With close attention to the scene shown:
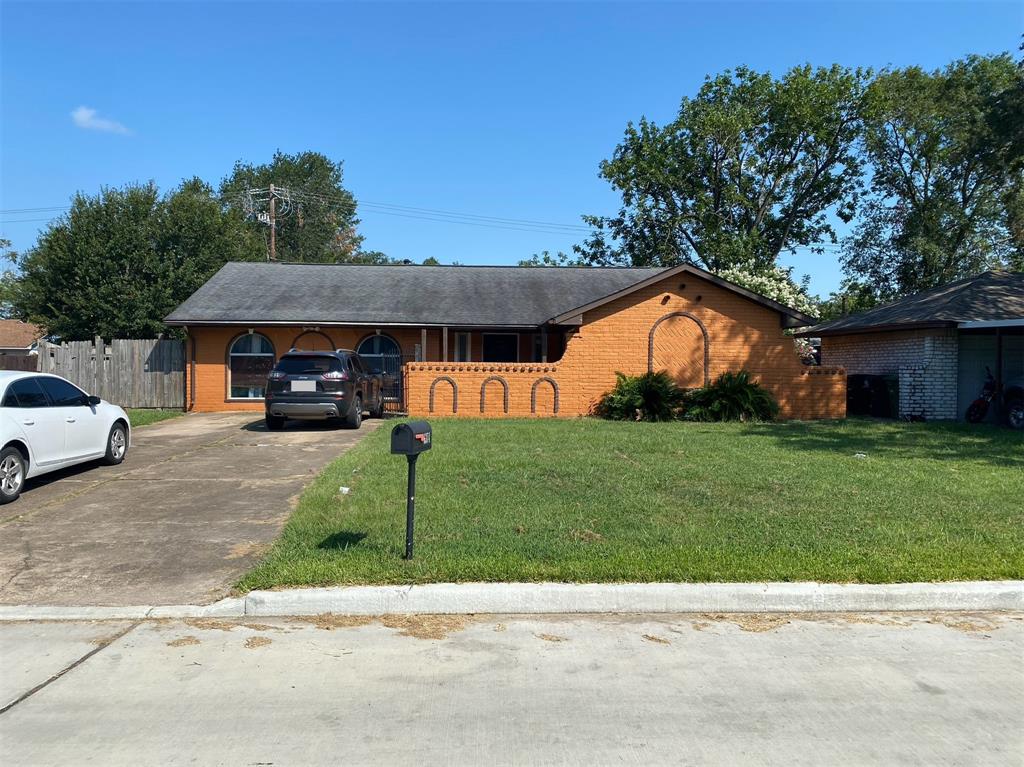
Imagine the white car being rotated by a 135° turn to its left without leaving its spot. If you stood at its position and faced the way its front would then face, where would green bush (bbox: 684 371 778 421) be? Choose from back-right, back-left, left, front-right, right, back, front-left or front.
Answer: back

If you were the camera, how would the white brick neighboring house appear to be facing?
facing the viewer

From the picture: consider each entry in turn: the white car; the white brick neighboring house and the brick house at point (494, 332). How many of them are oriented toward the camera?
2

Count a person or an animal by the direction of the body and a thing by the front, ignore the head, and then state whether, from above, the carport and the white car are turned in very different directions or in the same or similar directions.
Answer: very different directions

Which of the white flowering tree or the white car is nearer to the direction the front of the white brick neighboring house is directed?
the white car

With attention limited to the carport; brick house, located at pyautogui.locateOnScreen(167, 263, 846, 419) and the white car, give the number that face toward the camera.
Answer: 2

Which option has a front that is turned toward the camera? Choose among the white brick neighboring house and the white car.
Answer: the white brick neighboring house

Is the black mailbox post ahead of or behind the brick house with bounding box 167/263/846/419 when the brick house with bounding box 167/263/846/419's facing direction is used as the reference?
ahead

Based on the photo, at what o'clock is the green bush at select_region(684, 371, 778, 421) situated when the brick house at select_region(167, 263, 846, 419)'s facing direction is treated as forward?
The green bush is roughly at 10 o'clock from the brick house.

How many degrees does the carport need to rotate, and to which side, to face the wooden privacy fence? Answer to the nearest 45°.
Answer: approximately 45° to its right

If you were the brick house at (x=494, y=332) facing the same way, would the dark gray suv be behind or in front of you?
in front

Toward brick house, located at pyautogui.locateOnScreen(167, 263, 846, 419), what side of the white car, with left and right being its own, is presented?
front

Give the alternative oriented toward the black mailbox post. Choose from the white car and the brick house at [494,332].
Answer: the brick house

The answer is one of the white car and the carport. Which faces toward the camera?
the carport

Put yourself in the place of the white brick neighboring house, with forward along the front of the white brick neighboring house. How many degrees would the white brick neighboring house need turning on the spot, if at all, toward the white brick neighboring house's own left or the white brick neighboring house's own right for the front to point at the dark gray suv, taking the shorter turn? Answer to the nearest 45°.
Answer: approximately 45° to the white brick neighboring house's own right

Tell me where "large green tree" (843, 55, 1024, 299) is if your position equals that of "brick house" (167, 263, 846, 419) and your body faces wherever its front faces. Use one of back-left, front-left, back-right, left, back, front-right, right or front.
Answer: back-left

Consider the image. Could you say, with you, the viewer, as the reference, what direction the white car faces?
facing away from the viewer and to the right of the viewer
